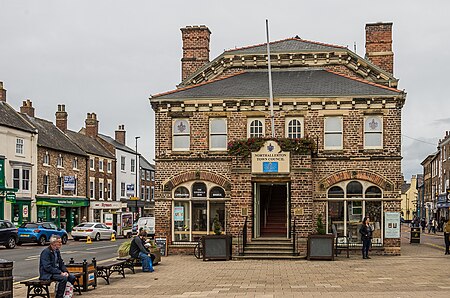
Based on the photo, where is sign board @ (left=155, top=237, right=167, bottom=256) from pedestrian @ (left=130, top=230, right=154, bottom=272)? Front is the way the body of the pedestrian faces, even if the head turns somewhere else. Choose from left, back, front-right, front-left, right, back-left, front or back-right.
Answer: left

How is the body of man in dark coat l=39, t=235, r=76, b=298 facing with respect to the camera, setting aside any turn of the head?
to the viewer's right

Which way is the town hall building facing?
toward the camera

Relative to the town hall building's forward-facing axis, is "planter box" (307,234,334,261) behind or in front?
in front

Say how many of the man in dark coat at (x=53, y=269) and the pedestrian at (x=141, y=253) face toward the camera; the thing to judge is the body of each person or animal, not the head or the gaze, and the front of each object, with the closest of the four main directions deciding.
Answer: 0

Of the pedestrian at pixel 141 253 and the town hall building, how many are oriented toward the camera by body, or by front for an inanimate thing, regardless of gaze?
1

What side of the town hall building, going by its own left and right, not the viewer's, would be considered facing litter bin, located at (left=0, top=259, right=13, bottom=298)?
front

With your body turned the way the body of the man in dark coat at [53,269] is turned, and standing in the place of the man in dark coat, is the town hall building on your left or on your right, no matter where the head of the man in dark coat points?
on your left

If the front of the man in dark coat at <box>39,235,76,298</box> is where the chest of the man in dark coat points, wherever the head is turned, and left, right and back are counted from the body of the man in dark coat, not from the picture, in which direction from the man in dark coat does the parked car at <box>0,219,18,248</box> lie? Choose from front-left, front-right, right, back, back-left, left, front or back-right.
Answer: left
